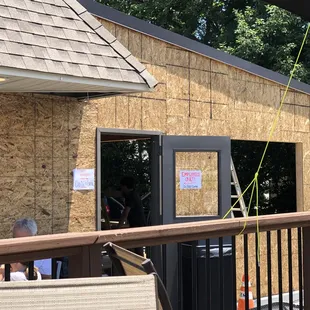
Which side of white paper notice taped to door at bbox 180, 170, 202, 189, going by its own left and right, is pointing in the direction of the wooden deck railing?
front

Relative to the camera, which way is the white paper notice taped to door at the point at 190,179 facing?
toward the camera

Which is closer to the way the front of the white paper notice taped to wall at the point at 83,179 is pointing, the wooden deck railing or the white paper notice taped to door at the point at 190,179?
the wooden deck railing

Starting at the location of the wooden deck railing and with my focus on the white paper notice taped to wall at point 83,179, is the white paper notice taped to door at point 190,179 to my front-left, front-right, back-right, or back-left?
front-right

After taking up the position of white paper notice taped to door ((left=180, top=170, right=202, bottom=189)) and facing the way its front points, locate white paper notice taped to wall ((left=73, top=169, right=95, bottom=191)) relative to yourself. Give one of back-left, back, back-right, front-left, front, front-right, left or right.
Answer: front-right

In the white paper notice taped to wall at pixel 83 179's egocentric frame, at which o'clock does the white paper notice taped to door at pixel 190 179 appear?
the white paper notice taped to door at pixel 190 179 is roughly at 8 o'clock from the white paper notice taped to wall at pixel 83 179.

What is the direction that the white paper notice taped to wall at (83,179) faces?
toward the camera

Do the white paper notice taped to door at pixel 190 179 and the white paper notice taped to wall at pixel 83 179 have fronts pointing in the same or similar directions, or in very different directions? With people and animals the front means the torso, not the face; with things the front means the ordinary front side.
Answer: same or similar directions

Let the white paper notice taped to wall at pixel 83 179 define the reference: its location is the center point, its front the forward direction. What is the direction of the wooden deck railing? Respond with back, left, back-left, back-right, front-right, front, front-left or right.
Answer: front

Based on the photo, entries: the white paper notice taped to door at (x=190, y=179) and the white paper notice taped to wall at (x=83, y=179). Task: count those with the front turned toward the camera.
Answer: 2

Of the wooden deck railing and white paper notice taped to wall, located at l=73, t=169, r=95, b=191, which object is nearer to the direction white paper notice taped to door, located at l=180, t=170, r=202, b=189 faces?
the wooden deck railing
